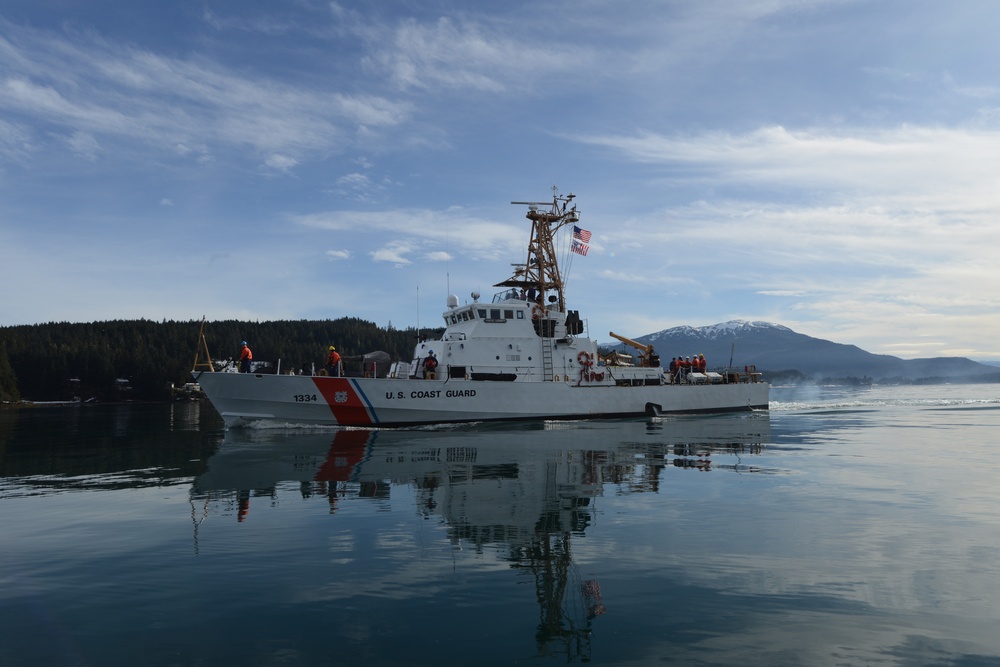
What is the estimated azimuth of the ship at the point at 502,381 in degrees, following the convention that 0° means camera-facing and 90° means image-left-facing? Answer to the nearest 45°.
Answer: approximately 90°
